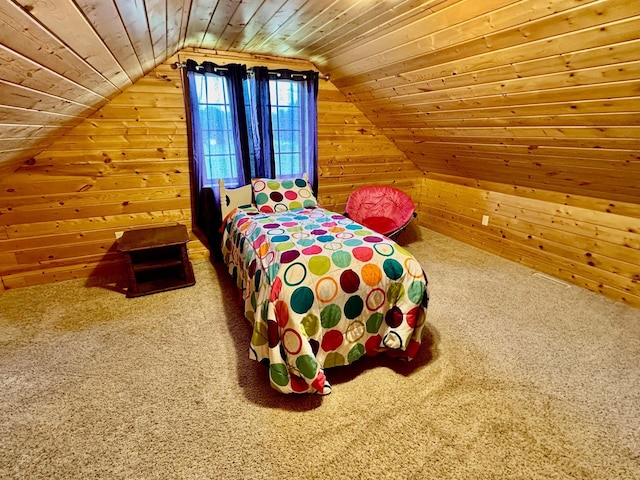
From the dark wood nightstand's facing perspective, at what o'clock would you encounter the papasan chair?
The papasan chair is roughly at 9 o'clock from the dark wood nightstand.

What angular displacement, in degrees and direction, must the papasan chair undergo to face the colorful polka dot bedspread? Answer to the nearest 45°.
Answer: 0° — it already faces it

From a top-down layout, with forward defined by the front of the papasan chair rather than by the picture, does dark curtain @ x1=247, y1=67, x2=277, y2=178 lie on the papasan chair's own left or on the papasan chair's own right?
on the papasan chair's own right

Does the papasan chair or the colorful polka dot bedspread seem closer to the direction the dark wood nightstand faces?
the colorful polka dot bedspread

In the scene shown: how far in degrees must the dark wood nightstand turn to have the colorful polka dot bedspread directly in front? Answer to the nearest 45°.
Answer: approximately 45° to its left

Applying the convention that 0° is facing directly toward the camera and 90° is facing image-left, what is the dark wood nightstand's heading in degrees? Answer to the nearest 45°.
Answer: approximately 0°

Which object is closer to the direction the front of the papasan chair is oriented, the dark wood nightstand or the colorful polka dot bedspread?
the colorful polka dot bedspread

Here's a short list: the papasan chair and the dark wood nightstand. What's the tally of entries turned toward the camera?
2

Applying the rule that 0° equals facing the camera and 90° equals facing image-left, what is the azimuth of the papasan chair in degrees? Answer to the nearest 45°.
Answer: approximately 0°
